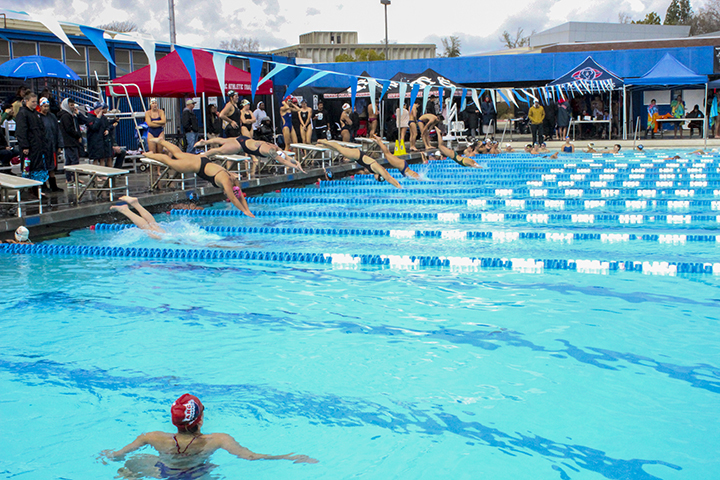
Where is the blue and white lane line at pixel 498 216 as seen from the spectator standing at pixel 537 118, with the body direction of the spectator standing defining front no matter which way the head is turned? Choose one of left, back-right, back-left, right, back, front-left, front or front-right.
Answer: front

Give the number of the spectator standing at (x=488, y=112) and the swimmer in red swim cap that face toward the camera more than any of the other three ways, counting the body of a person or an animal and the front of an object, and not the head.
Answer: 1

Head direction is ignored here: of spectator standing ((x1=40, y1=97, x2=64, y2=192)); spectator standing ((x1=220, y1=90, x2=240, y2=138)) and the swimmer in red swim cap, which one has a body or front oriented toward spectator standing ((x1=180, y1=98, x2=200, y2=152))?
the swimmer in red swim cap

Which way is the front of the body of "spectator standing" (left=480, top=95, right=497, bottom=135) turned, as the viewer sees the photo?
toward the camera

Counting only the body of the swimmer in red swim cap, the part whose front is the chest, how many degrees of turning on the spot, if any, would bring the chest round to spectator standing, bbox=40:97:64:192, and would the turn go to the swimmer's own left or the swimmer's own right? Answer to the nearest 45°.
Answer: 0° — they already face them

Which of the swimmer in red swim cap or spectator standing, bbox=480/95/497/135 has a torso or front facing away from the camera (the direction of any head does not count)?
the swimmer in red swim cap

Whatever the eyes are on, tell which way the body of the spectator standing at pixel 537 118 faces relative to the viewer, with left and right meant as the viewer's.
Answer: facing the viewer

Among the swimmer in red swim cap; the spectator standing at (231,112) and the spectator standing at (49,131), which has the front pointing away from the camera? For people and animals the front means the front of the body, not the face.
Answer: the swimmer in red swim cap

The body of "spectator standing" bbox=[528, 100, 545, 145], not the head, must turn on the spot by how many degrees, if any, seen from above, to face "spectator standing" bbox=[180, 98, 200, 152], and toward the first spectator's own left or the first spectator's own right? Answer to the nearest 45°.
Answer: approximately 45° to the first spectator's own right

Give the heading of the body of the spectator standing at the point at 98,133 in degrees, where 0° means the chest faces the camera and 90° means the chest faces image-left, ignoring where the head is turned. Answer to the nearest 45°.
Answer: approximately 315°
